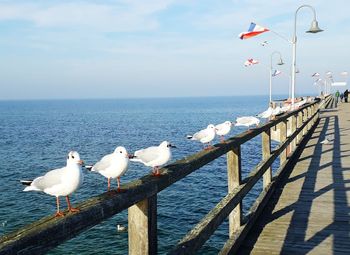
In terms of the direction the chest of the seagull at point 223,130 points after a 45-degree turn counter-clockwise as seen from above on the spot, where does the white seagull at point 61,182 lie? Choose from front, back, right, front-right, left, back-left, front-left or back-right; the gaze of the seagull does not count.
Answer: back-right

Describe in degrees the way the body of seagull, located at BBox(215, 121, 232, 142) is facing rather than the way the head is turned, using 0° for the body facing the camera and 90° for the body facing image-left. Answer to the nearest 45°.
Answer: approximately 270°

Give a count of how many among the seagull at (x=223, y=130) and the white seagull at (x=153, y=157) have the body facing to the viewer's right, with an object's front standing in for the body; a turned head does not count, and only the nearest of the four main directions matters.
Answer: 2

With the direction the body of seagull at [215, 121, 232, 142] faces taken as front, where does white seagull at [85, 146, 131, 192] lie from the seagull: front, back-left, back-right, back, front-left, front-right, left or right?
right

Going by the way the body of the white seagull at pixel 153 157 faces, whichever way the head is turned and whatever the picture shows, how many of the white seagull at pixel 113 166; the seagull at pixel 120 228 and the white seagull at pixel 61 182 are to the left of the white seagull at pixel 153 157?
1

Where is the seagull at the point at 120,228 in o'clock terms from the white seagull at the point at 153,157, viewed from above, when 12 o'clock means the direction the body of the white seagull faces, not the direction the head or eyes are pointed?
The seagull is roughly at 9 o'clock from the white seagull.

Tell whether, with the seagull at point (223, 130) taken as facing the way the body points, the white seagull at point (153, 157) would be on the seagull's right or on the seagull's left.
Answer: on the seagull's right

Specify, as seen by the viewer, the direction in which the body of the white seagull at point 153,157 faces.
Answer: to the viewer's right
